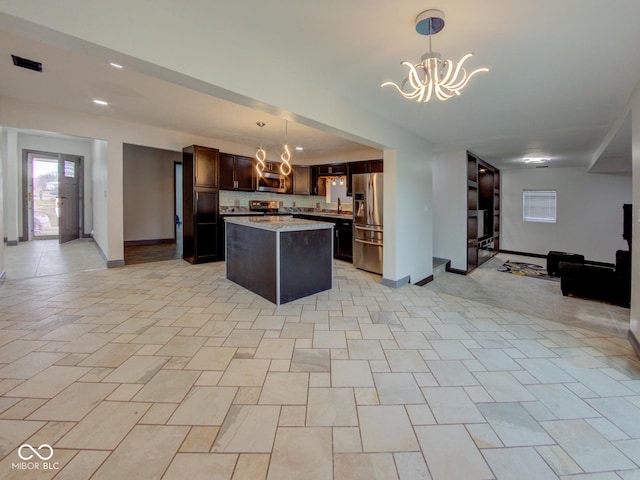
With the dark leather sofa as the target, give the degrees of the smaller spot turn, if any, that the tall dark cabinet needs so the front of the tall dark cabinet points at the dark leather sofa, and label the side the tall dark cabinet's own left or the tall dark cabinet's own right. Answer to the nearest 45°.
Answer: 0° — it already faces it

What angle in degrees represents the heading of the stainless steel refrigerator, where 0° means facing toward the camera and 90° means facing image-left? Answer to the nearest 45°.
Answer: approximately 45°

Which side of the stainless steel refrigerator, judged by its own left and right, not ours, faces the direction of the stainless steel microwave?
right

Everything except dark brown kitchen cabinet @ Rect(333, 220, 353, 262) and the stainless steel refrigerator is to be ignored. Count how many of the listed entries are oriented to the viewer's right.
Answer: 0

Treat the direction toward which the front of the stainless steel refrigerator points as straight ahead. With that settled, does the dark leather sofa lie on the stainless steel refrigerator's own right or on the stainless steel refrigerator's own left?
on the stainless steel refrigerator's own left
